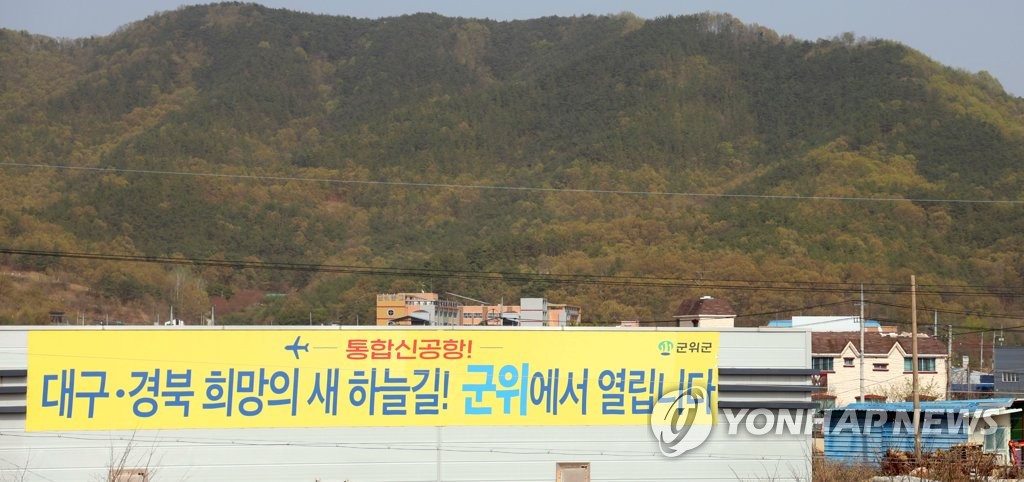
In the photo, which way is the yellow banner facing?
toward the camera
